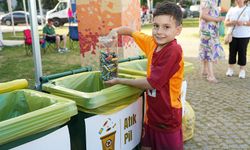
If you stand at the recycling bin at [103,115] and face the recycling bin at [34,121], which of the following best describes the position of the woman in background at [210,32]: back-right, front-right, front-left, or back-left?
back-right

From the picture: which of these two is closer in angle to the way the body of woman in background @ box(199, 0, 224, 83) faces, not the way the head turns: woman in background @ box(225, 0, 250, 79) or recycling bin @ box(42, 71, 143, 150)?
the recycling bin

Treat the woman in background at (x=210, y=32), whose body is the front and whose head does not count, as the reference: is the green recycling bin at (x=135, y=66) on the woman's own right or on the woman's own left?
on the woman's own right

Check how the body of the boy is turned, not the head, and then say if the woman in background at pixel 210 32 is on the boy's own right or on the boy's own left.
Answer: on the boy's own right

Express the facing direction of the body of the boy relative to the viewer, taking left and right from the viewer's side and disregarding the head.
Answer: facing to the left of the viewer

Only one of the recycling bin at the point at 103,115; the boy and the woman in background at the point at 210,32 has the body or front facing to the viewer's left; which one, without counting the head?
the boy
